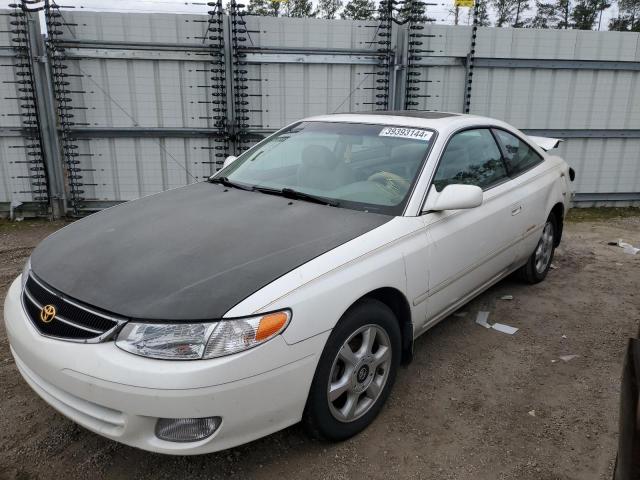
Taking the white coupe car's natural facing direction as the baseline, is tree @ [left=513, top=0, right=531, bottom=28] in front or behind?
behind

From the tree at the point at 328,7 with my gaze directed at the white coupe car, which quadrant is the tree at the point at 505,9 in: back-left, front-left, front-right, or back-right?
back-left

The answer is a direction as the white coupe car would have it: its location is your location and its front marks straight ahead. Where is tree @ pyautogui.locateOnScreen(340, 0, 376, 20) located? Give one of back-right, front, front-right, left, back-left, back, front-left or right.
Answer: back-right

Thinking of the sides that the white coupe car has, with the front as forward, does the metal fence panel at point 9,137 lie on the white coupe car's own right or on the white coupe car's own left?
on the white coupe car's own right

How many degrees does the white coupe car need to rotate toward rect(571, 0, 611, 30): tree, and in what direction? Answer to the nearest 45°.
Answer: approximately 180°

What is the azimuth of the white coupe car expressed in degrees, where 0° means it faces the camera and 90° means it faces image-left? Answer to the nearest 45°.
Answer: approximately 45°

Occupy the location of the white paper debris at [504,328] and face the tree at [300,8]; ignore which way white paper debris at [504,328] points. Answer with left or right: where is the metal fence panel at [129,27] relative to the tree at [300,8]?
left

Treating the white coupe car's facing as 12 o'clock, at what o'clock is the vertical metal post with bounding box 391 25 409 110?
The vertical metal post is roughly at 5 o'clock from the white coupe car.

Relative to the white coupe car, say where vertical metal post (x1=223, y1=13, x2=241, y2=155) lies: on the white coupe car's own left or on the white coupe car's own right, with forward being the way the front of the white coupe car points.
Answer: on the white coupe car's own right

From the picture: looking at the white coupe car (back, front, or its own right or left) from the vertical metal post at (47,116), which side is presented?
right

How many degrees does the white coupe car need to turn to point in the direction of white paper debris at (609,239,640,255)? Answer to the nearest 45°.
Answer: approximately 180°

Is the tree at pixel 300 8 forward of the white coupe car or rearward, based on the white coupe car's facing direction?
rearward
